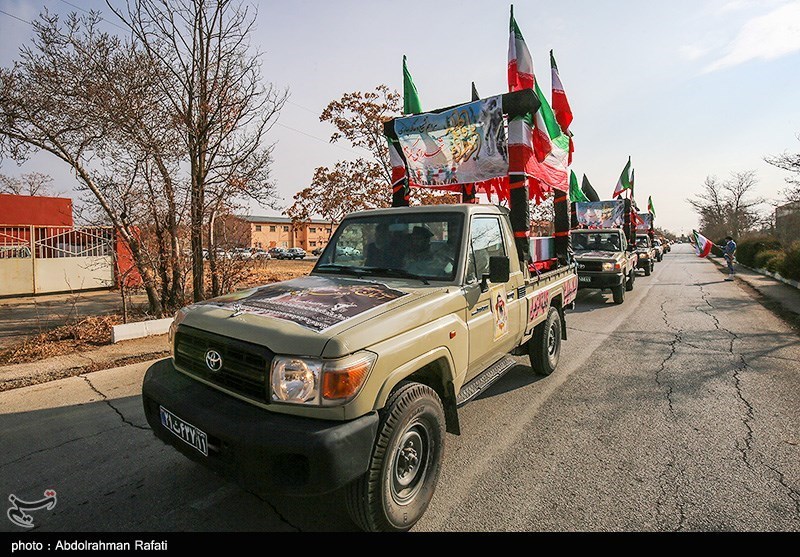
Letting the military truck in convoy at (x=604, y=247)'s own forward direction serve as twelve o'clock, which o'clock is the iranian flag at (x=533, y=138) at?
The iranian flag is roughly at 12 o'clock from the military truck in convoy.

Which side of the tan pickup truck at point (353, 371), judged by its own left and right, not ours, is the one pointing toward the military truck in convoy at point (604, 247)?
back

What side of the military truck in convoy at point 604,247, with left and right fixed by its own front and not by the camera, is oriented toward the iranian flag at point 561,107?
front

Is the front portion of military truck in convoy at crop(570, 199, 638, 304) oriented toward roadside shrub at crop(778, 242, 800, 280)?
no

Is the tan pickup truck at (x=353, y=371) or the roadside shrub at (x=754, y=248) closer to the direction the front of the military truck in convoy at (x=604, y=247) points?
the tan pickup truck

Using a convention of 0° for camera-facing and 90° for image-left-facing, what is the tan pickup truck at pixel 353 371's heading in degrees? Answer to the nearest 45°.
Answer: approximately 45°

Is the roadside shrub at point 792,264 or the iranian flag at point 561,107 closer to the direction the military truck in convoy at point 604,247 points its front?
the iranian flag

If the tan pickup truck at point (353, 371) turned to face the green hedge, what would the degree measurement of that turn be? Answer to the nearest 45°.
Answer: approximately 180°

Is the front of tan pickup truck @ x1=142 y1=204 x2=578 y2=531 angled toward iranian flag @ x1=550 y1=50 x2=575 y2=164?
no

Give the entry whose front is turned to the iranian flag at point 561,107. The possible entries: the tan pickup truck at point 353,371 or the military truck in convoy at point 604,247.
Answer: the military truck in convoy

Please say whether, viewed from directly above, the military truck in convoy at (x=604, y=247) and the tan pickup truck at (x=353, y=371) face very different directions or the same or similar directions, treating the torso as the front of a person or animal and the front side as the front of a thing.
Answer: same or similar directions

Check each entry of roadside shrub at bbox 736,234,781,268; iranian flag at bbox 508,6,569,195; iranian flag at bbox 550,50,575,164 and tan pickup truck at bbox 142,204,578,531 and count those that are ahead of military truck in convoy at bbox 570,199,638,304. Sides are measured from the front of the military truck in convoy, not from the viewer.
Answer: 3

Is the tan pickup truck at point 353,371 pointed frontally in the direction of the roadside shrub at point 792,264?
no

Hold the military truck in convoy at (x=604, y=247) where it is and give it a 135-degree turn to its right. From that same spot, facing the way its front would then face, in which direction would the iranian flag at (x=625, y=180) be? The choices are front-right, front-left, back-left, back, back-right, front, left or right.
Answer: front-right

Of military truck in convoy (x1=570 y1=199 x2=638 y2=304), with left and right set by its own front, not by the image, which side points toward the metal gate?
right

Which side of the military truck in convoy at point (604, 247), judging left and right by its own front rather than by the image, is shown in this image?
front

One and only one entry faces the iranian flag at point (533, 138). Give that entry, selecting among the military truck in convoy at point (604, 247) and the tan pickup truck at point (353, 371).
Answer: the military truck in convoy

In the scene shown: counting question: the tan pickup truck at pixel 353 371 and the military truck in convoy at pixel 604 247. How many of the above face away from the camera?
0

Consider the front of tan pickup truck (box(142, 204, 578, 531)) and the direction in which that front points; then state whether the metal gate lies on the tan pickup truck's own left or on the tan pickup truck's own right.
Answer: on the tan pickup truck's own right
